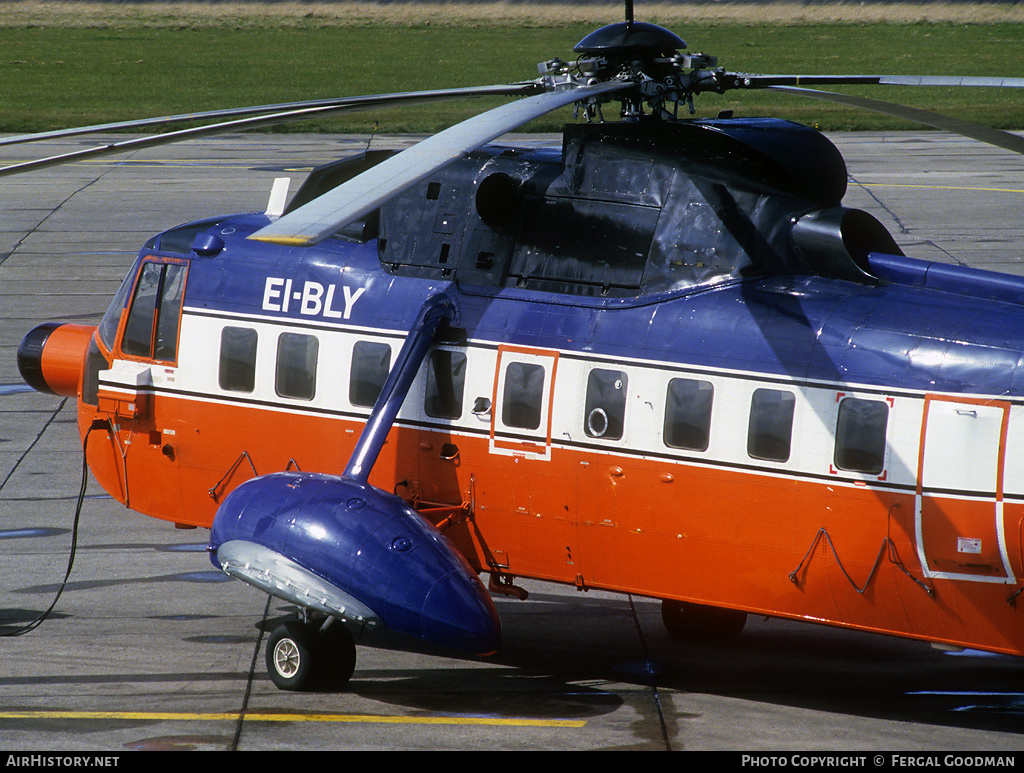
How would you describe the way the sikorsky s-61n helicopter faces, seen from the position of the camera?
facing away from the viewer and to the left of the viewer
